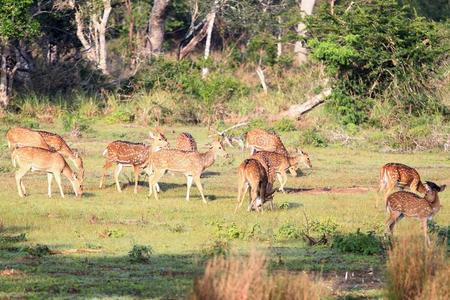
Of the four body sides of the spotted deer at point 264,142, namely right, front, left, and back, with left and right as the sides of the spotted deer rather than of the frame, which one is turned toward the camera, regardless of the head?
right

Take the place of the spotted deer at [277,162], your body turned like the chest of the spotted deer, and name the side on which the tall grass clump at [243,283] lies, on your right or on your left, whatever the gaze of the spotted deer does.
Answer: on your right

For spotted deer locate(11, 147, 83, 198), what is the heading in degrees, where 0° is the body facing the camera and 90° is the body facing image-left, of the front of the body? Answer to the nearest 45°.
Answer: approximately 270°

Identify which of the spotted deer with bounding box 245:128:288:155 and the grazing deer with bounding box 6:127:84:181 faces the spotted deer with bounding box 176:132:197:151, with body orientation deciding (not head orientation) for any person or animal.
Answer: the grazing deer

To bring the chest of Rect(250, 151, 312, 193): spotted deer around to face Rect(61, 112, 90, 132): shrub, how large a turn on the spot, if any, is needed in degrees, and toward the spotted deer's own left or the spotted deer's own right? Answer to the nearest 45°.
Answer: approximately 135° to the spotted deer's own left

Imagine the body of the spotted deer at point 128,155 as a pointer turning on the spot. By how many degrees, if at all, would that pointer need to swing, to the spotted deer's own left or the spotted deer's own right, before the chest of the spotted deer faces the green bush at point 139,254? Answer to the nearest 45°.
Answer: approximately 90° to the spotted deer's own right

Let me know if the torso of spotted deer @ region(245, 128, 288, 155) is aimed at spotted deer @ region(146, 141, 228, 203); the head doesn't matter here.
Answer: no

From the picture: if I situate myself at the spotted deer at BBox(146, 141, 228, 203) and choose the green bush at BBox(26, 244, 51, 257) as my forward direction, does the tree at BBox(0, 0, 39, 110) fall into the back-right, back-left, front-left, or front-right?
back-right

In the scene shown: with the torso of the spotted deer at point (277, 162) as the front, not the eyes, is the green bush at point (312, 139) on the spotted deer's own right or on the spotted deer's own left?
on the spotted deer's own left

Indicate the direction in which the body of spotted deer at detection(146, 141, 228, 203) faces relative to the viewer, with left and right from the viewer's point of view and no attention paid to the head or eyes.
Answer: facing to the right of the viewer

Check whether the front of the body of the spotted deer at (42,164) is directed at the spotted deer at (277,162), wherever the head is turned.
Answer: yes

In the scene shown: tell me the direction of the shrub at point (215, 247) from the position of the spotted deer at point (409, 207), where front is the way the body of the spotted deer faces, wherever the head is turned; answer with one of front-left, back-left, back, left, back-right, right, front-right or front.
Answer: back-right

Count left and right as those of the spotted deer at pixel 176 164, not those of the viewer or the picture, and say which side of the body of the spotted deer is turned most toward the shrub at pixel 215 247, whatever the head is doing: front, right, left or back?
right

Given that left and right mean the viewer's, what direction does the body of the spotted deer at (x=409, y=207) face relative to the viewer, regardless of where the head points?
facing to the right of the viewer

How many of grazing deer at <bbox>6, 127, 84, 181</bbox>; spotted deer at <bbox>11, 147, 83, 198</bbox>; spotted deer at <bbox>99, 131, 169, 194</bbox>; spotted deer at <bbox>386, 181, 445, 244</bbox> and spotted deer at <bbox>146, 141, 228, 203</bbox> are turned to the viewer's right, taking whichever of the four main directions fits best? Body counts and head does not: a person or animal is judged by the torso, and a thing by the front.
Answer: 5

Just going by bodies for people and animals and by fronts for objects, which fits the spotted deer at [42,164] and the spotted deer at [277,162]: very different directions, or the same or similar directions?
same or similar directions

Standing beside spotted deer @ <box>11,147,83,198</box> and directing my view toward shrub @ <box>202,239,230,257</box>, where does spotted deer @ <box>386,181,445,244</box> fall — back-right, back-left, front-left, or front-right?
front-left

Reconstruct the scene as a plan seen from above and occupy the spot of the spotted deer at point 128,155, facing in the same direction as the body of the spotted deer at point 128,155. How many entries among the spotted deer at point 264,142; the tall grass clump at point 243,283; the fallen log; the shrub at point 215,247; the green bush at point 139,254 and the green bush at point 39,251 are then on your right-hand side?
4

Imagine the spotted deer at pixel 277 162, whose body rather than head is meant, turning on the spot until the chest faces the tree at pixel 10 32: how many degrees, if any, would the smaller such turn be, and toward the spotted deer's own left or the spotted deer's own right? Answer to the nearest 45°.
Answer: approximately 135° to the spotted deer's own left

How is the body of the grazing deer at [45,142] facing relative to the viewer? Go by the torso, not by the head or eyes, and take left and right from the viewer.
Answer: facing to the right of the viewer
